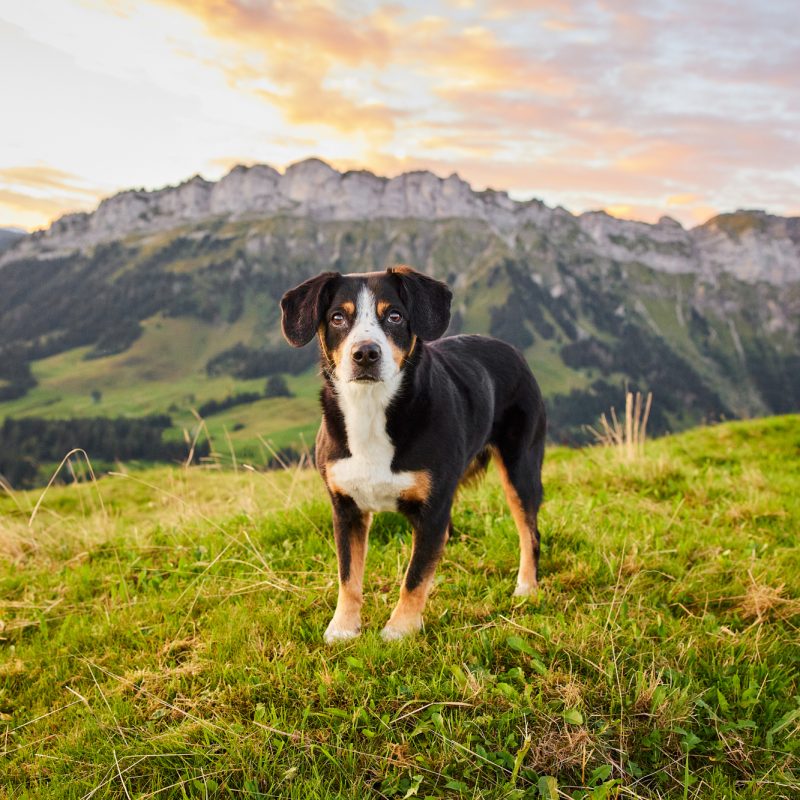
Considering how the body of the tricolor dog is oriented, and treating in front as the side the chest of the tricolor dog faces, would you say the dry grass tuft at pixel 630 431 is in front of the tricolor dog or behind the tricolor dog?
behind

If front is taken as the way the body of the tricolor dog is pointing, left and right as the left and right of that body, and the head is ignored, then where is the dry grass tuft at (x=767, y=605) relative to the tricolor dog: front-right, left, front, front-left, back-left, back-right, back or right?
back-left

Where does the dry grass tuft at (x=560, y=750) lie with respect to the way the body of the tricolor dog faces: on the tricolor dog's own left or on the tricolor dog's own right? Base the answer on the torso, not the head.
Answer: on the tricolor dog's own left

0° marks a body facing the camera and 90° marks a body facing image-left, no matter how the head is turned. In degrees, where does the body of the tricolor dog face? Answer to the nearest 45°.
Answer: approximately 45°
